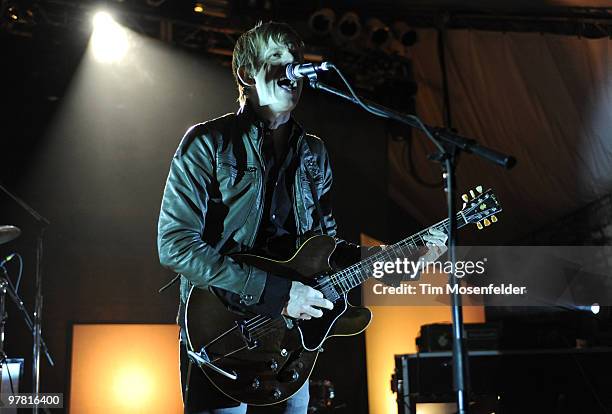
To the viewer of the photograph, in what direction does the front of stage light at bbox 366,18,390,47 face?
facing the viewer and to the right of the viewer

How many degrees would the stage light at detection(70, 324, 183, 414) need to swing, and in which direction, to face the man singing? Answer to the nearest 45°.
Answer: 0° — it already faces them

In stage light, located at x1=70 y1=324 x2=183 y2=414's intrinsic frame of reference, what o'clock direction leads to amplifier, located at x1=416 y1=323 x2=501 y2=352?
The amplifier is roughly at 10 o'clock from the stage light.

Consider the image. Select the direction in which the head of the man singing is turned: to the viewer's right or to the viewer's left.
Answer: to the viewer's right

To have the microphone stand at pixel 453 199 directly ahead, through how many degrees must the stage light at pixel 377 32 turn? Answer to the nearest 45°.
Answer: approximately 45° to its right

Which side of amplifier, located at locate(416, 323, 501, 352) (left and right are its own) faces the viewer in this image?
front

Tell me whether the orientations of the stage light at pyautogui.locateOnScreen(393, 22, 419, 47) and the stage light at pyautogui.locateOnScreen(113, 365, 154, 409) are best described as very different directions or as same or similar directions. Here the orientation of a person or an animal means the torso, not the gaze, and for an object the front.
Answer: same or similar directions

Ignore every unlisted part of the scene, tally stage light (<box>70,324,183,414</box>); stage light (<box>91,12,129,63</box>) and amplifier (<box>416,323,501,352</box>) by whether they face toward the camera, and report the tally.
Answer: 3

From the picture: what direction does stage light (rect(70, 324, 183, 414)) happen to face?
toward the camera

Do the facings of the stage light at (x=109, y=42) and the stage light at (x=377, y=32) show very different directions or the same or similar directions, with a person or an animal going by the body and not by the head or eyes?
same or similar directions
